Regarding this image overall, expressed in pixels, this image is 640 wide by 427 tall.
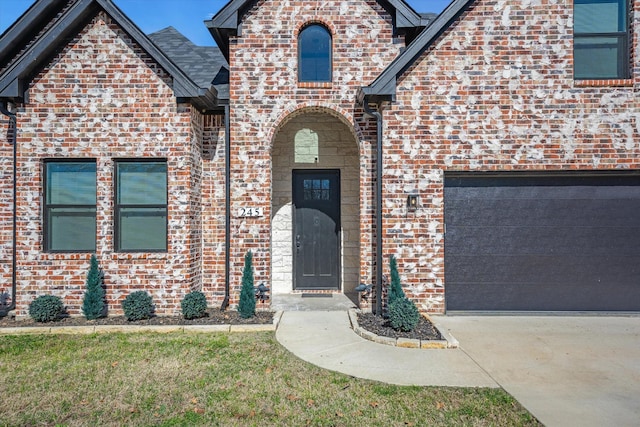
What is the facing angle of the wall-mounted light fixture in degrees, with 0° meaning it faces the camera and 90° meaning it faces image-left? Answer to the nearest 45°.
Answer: approximately 0°

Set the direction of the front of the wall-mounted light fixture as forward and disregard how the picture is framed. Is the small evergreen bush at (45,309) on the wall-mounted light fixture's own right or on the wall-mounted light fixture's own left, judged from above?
on the wall-mounted light fixture's own right

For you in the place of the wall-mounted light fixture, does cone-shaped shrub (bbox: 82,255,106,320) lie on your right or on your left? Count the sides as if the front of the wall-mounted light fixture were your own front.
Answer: on your right

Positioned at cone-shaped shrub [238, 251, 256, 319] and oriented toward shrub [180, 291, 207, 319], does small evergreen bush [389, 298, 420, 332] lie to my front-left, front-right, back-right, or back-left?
back-left

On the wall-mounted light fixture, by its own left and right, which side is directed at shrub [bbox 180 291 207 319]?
right
